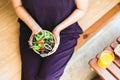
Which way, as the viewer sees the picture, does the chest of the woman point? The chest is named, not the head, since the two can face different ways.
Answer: toward the camera
